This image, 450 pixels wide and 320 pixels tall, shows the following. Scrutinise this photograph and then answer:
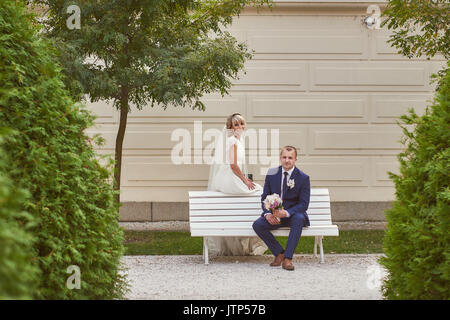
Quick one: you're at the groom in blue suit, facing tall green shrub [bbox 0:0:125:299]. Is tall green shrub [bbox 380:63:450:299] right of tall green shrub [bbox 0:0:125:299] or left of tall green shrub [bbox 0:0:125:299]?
left

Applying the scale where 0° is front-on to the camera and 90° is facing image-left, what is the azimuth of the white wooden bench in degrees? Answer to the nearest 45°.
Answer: approximately 0°

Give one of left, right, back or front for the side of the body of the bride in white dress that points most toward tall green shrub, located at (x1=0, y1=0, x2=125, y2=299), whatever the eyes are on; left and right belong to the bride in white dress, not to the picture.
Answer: right

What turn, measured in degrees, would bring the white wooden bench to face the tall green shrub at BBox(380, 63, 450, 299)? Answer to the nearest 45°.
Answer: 0° — it already faces it
